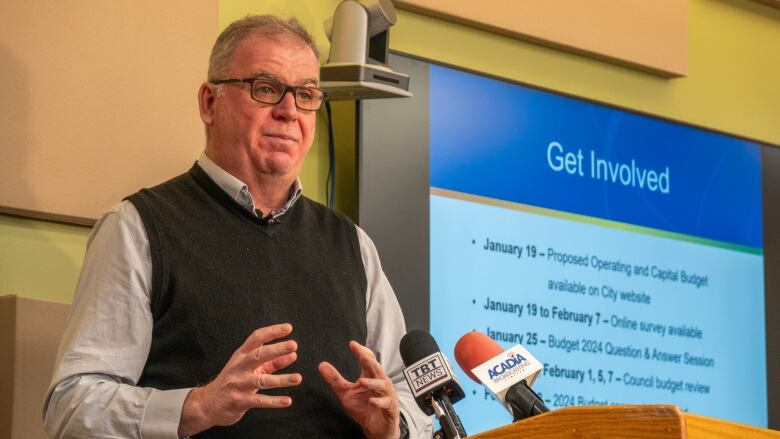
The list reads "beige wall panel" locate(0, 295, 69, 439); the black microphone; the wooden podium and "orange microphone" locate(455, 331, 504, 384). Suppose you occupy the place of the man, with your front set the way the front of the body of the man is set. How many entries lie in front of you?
3

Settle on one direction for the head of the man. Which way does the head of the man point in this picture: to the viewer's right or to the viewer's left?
to the viewer's right

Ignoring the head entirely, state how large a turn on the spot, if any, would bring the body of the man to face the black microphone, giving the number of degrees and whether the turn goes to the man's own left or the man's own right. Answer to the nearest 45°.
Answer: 0° — they already face it

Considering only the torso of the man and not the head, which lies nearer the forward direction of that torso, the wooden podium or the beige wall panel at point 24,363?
the wooden podium

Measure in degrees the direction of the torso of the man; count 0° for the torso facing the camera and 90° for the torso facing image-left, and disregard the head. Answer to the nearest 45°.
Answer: approximately 315°

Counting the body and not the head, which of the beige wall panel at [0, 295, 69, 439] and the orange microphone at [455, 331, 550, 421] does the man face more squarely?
the orange microphone

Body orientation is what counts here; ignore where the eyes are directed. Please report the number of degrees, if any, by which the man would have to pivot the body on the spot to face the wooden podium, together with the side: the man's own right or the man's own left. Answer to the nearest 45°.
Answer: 0° — they already face it

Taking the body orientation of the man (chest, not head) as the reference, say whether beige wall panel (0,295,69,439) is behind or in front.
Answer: behind

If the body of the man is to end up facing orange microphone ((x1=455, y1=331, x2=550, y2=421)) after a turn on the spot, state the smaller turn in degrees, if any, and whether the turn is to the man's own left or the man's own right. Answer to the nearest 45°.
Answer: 0° — they already face it
